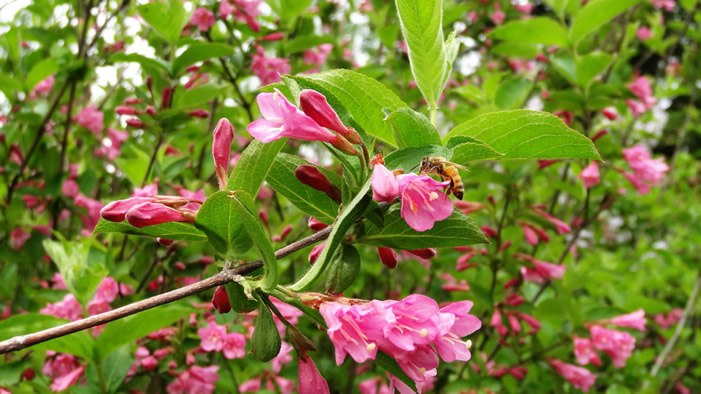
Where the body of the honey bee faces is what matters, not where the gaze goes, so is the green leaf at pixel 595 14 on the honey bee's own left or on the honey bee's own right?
on the honey bee's own right

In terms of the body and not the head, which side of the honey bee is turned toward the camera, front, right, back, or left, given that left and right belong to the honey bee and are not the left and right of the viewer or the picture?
left

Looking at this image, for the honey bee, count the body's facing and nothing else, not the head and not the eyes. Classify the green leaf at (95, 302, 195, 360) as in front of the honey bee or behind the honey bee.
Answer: in front

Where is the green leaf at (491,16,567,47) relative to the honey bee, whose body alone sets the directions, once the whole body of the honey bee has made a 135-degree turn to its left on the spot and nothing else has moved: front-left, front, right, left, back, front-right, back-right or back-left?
back-left
